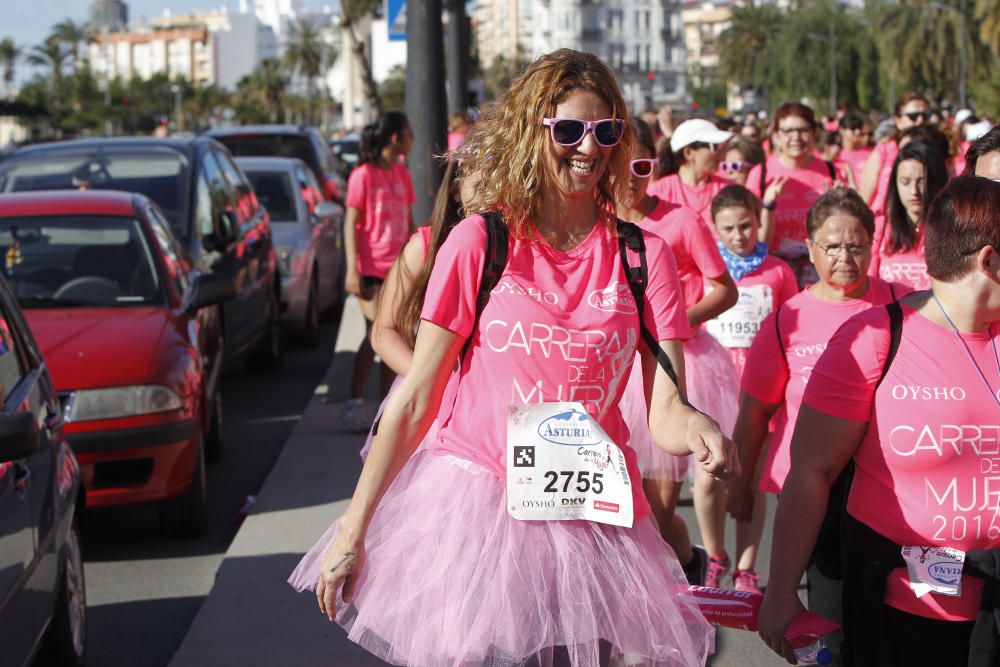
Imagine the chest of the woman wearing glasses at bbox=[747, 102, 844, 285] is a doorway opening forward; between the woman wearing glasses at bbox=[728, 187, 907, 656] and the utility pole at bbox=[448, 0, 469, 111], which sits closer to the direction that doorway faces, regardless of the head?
the woman wearing glasses

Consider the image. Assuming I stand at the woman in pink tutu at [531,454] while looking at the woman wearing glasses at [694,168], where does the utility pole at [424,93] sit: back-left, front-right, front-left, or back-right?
front-left

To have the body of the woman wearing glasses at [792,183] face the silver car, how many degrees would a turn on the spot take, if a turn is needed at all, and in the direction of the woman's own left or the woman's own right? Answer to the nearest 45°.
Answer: approximately 135° to the woman's own right

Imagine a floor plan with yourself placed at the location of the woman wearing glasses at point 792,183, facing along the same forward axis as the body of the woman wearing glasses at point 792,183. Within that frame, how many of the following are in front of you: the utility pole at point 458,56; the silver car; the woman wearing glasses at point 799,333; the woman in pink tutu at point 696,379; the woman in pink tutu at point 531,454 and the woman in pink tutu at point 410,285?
4

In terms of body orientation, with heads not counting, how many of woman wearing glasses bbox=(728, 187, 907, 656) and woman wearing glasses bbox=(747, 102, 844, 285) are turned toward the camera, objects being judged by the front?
2

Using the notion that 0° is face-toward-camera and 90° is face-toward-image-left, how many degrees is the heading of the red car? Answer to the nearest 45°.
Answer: approximately 0°

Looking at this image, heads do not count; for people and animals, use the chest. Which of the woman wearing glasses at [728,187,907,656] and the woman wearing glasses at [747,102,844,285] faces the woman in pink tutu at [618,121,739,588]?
the woman wearing glasses at [747,102,844,285]

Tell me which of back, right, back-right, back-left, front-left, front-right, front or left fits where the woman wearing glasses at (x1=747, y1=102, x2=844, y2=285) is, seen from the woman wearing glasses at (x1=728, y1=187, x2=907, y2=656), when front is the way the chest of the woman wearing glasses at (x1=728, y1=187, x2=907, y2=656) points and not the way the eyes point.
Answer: back

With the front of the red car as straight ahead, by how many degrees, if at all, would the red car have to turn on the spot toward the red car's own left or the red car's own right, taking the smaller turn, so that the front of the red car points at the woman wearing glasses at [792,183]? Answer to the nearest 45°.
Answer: approximately 90° to the red car's own left

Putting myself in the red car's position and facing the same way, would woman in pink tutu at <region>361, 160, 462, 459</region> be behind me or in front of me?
in front

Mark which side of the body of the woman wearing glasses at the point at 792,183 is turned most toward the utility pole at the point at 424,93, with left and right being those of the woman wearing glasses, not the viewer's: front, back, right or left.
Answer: right

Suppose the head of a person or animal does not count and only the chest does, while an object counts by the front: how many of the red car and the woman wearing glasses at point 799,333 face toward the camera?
2

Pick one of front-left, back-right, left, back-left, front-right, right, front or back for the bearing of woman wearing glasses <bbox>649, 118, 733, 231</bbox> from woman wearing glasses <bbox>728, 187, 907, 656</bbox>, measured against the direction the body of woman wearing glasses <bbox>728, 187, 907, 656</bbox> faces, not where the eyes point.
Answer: back

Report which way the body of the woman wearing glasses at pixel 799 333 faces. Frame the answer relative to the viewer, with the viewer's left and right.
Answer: facing the viewer

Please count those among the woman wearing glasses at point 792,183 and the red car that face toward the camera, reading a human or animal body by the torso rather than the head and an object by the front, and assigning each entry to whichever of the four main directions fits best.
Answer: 2

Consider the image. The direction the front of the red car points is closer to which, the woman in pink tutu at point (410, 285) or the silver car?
the woman in pink tutu
